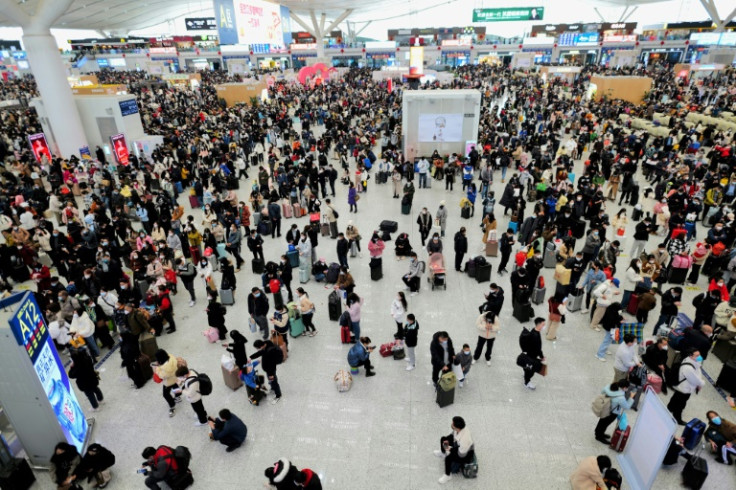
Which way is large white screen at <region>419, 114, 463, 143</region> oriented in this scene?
toward the camera

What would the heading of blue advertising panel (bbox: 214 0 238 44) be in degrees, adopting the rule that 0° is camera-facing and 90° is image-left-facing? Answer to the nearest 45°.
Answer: approximately 0°

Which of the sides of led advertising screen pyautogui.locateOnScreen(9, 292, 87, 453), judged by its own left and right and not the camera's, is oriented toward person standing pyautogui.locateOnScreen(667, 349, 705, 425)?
front

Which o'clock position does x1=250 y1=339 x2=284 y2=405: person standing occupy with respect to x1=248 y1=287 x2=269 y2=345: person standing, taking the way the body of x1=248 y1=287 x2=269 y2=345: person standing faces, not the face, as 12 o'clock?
x1=250 y1=339 x2=284 y2=405: person standing is roughly at 12 o'clock from x1=248 y1=287 x2=269 y2=345: person standing.

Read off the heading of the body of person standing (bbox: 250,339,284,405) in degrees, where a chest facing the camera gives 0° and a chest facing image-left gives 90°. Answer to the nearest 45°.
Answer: approximately 90°

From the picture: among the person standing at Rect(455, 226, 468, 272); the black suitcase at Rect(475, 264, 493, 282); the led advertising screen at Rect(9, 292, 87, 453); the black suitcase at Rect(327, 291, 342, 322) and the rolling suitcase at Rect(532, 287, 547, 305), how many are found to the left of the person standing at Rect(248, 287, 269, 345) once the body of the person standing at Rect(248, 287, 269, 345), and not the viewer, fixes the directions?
4

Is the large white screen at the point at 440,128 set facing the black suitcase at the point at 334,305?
yes

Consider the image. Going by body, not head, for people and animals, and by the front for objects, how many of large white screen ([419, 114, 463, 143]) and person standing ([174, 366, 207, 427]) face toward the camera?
1

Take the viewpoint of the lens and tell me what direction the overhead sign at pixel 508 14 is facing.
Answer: facing the viewer

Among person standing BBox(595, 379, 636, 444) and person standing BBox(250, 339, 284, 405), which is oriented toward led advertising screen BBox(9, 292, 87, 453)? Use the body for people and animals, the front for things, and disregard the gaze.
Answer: person standing BBox(250, 339, 284, 405)

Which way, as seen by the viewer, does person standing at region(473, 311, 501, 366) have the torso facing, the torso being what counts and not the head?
toward the camera

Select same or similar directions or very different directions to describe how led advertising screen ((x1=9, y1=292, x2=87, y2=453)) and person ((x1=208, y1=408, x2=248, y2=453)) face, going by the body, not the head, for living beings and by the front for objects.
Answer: very different directions

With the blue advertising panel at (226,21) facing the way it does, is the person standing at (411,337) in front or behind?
in front

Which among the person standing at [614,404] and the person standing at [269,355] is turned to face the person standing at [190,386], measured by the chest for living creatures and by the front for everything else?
the person standing at [269,355]

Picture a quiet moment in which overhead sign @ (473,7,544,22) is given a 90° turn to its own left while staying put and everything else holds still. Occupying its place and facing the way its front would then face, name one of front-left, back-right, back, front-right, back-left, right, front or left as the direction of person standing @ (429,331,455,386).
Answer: right
